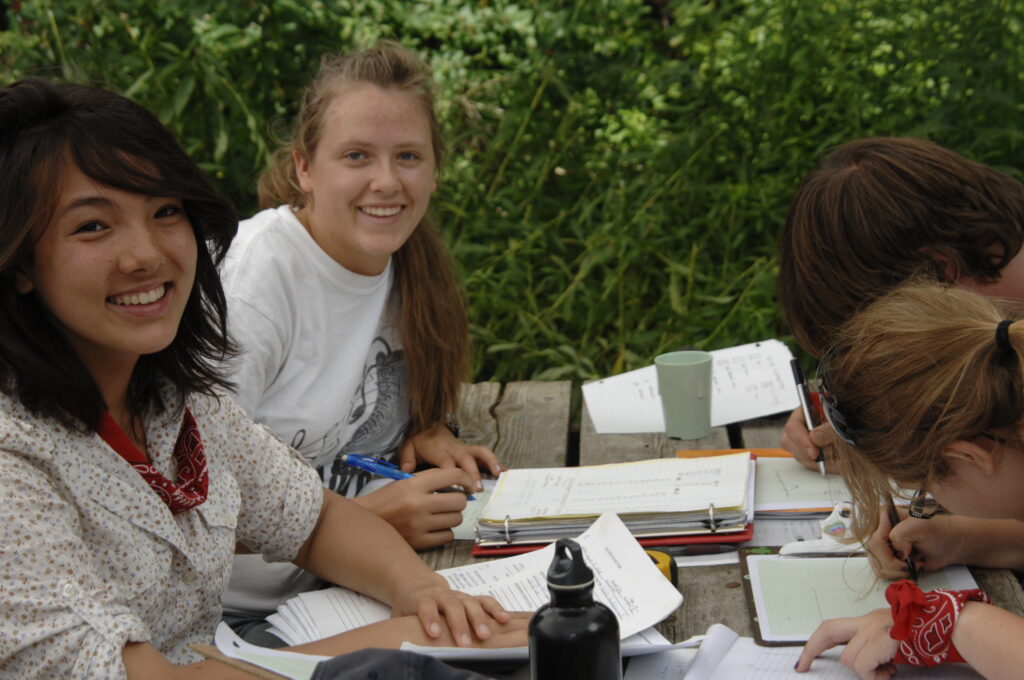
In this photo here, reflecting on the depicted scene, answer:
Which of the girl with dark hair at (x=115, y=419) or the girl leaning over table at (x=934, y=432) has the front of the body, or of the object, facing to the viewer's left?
the girl leaning over table

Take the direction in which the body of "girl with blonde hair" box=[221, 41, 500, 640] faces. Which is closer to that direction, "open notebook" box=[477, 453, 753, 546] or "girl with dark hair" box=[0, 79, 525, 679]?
the open notebook

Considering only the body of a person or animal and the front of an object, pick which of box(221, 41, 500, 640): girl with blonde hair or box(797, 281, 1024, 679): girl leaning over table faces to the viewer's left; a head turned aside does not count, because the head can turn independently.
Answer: the girl leaning over table

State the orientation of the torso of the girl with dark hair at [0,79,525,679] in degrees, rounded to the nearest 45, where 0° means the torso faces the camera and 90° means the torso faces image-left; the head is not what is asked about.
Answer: approximately 315°

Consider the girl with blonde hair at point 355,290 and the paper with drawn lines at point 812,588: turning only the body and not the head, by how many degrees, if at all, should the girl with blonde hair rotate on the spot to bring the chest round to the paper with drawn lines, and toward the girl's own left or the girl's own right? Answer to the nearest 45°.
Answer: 0° — they already face it

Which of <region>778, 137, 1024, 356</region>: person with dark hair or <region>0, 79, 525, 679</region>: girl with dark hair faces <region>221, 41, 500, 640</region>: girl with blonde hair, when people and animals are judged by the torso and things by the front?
<region>778, 137, 1024, 356</region>: person with dark hair

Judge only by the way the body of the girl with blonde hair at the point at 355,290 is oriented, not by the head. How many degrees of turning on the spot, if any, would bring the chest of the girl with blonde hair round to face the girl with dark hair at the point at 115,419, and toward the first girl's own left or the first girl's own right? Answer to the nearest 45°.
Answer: approximately 45° to the first girl's own right

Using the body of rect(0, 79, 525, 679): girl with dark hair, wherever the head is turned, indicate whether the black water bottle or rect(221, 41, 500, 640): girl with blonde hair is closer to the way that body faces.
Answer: the black water bottle

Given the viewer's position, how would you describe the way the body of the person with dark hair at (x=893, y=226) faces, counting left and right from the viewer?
facing to the left of the viewer

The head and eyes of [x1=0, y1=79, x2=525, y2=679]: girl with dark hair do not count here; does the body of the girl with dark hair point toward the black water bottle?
yes

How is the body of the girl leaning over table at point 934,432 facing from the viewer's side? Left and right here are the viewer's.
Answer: facing to the left of the viewer
